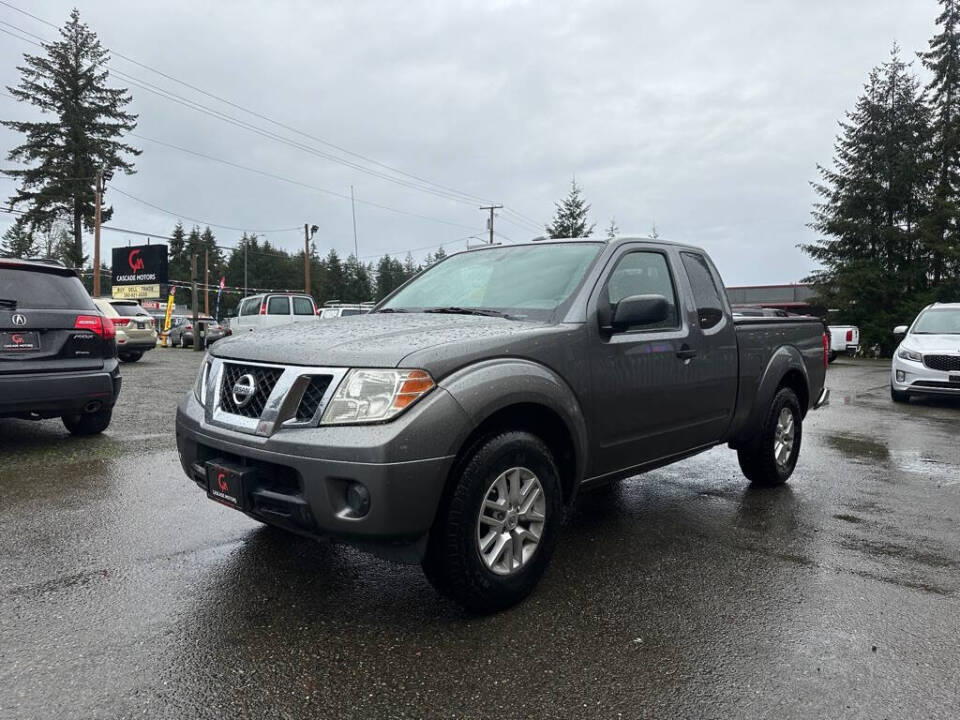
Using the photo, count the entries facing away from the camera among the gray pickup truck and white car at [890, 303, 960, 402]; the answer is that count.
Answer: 0

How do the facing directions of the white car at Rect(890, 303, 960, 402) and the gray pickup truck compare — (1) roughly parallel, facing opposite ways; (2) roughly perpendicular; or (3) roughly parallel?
roughly parallel

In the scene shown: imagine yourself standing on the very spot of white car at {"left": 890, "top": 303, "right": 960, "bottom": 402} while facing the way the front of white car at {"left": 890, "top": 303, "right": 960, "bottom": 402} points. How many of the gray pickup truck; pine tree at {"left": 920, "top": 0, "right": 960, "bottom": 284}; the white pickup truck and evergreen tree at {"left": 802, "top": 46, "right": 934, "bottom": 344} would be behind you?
3

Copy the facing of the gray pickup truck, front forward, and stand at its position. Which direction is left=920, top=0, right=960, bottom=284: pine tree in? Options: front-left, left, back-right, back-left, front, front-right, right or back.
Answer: back

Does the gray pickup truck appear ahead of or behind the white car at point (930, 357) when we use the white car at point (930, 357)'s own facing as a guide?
ahead

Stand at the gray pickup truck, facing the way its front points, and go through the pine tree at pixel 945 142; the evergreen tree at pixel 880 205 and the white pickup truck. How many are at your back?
3

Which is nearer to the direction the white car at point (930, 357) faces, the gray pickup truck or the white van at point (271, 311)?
the gray pickup truck

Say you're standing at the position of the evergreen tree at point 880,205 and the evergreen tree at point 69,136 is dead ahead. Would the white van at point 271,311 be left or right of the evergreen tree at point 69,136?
left

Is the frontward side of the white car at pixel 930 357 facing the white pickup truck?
no

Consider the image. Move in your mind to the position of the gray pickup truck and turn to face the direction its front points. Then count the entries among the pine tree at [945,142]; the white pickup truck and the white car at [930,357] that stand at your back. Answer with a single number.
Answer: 3

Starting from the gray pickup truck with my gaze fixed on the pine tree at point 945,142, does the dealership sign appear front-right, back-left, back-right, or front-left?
front-left

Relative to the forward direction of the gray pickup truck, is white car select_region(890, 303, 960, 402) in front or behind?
behind

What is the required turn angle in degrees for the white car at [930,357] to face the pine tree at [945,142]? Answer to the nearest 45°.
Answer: approximately 180°

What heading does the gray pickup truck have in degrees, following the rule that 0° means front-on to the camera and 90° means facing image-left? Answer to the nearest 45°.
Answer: approximately 45°

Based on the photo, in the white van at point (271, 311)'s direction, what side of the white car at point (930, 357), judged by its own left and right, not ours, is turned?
right

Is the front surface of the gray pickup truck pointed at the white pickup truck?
no

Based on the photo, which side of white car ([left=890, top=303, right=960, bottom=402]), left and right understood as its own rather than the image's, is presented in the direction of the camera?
front

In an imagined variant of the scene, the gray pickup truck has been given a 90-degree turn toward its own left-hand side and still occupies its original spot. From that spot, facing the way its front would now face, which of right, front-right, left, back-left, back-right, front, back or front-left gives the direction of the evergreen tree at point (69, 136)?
back
